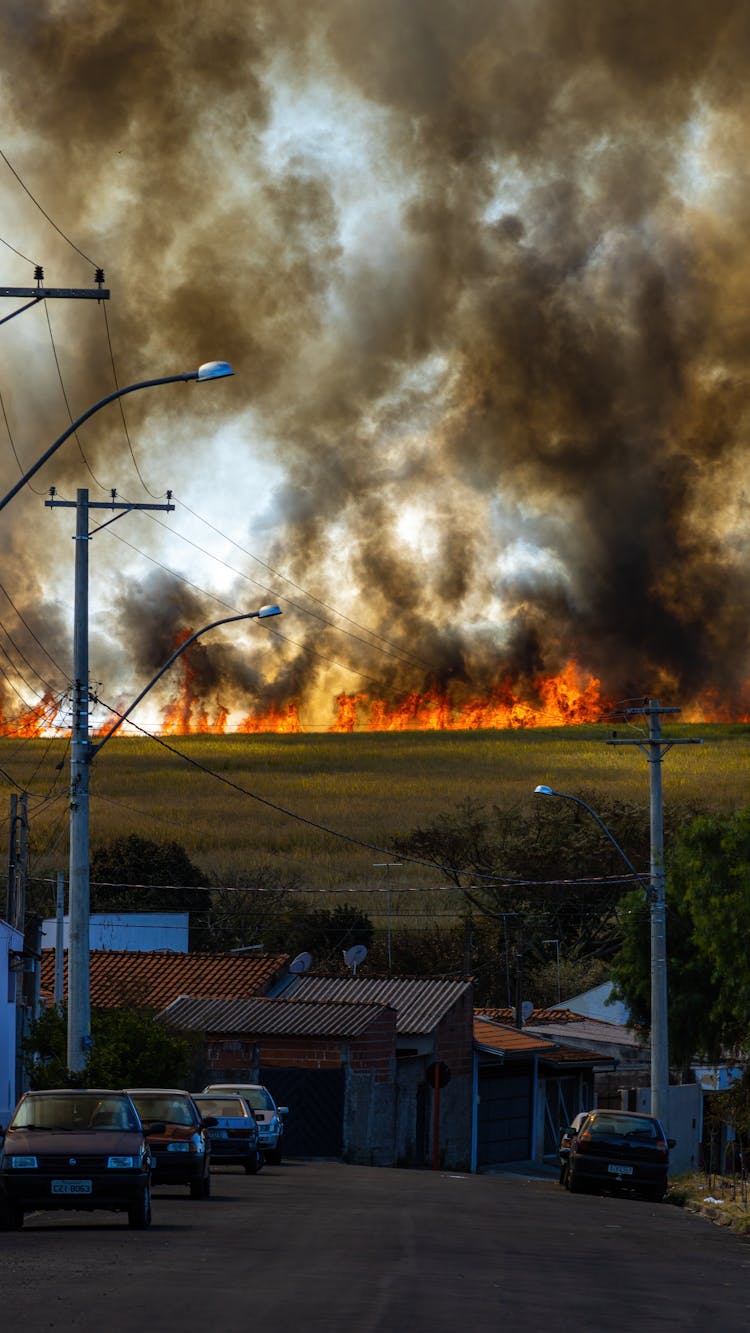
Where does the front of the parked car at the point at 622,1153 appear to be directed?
away from the camera

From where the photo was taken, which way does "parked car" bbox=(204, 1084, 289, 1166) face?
toward the camera

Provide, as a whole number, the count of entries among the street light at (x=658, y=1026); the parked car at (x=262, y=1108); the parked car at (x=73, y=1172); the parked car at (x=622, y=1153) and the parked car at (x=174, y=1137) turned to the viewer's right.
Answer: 0

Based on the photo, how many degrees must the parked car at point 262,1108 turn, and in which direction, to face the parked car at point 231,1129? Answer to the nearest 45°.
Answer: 0° — it already faces it

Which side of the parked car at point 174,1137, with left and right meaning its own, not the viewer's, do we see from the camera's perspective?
front

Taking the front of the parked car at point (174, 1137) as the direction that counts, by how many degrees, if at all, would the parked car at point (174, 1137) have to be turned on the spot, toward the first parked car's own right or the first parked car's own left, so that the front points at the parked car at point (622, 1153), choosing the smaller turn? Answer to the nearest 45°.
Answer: approximately 135° to the first parked car's own left

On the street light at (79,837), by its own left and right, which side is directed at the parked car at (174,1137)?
right

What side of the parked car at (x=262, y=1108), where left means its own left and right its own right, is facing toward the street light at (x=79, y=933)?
front

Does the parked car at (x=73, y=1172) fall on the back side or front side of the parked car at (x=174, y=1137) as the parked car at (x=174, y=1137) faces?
on the front side

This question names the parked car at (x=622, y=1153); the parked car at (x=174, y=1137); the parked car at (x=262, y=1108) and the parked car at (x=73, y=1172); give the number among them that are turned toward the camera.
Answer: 3

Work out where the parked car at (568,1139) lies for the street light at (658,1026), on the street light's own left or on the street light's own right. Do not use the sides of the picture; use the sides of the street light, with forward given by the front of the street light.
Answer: on the street light's own left

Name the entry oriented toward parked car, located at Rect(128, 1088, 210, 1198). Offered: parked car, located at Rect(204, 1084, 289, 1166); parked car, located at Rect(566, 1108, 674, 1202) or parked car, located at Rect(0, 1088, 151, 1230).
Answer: parked car, located at Rect(204, 1084, 289, 1166)

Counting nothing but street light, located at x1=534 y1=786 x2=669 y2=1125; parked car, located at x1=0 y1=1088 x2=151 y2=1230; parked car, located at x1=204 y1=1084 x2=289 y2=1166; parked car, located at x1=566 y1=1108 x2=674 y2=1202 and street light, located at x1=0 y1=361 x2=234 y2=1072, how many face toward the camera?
2

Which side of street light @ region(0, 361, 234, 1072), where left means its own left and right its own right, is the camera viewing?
right

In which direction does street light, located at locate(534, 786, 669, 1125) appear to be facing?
to the viewer's left

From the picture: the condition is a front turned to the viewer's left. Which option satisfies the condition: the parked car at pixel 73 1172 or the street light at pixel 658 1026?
the street light

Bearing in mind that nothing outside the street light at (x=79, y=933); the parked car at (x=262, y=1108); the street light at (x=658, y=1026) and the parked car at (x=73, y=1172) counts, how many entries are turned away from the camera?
0
